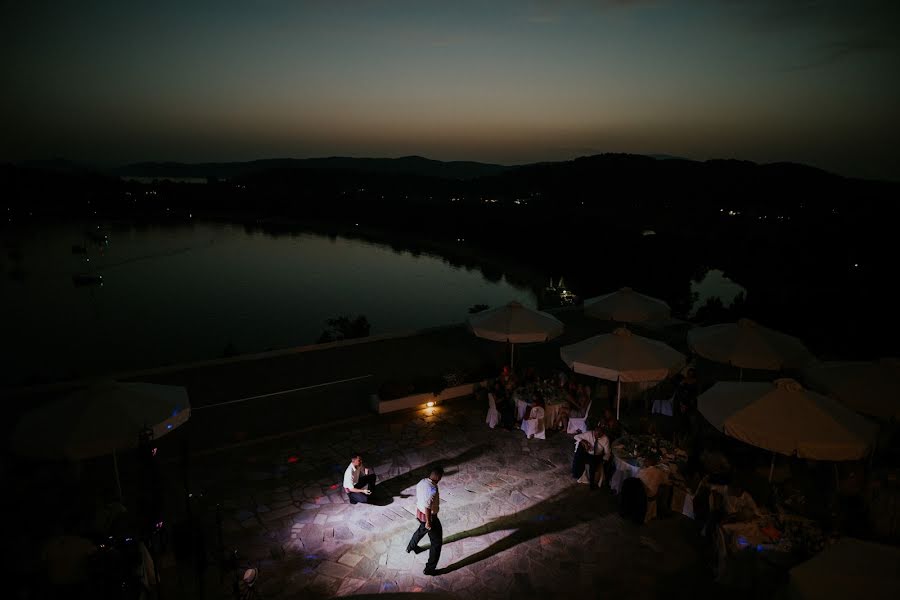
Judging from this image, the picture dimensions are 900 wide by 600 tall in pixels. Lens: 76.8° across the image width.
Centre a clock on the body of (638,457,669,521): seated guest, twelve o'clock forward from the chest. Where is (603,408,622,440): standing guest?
The standing guest is roughly at 11 o'clock from the seated guest.

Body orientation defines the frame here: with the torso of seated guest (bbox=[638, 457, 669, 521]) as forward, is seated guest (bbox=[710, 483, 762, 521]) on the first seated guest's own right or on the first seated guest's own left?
on the first seated guest's own right

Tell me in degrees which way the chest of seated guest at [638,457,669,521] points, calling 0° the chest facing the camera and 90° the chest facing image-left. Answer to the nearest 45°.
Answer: approximately 180°

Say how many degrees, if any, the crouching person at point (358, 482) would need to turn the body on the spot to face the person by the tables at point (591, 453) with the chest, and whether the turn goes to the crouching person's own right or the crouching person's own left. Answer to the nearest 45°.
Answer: approximately 45° to the crouching person's own left

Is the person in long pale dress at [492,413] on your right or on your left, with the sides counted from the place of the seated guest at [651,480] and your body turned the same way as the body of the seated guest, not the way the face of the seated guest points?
on your left

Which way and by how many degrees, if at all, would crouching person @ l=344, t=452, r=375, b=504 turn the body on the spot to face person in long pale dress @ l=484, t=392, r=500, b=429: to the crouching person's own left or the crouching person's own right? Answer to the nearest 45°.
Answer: approximately 90° to the crouching person's own left

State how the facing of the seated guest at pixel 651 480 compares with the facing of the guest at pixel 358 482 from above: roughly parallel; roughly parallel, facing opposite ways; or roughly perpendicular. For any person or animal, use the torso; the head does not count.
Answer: roughly perpendicular

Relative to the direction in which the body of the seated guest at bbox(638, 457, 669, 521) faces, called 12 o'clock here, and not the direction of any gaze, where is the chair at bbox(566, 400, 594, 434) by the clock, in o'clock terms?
The chair is roughly at 11 o'clock from the seated guest.

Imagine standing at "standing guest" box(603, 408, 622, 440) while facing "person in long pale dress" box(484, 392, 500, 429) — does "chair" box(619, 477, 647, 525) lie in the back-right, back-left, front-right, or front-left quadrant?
back-left

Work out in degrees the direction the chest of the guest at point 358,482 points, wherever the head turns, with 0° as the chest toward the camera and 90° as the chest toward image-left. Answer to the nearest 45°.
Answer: approximately 315°
